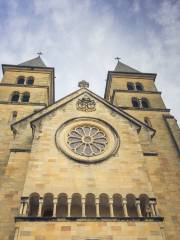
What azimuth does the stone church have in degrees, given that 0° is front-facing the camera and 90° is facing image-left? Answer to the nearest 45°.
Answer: approximately 0°
